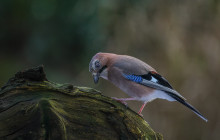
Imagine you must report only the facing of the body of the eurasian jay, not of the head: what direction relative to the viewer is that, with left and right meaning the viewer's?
facing to the left of the viewer
